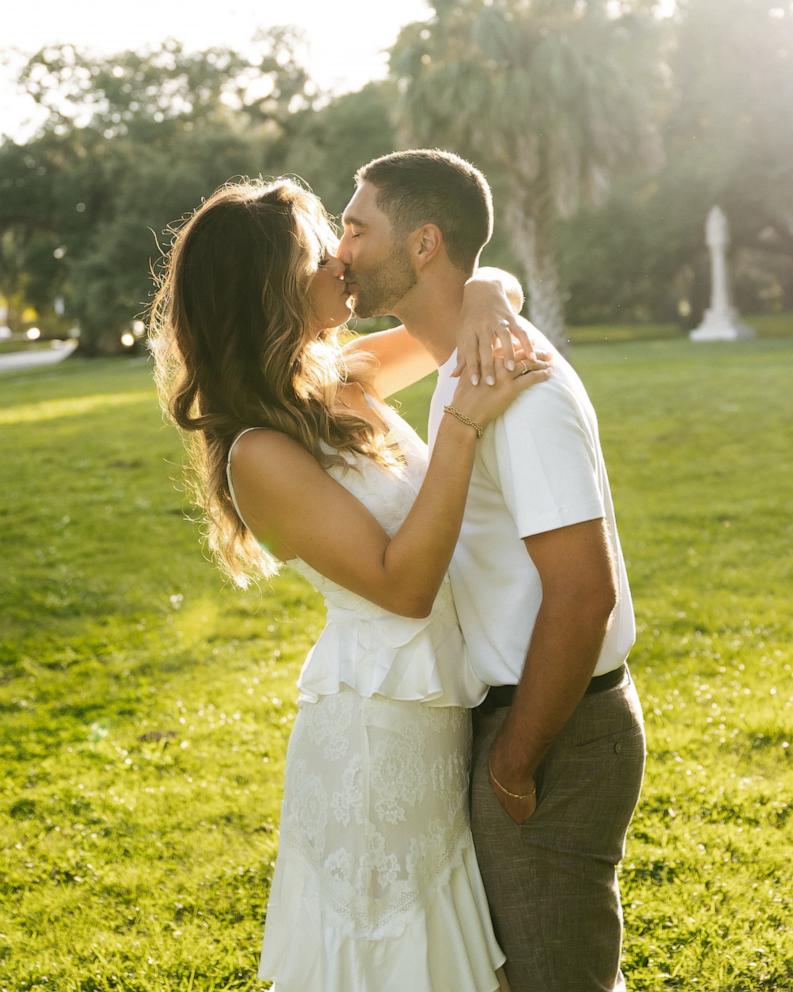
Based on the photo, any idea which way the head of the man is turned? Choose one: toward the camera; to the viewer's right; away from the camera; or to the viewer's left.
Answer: to the viewer's left

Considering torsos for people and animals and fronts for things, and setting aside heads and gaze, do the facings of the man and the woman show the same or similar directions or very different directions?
very different directions

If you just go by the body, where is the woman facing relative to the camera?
to the viewer's right

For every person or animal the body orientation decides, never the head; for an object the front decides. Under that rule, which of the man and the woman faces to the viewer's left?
the man

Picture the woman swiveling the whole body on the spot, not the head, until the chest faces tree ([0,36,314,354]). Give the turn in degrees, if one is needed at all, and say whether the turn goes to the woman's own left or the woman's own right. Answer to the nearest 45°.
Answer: approximately 90° to the woman's own left

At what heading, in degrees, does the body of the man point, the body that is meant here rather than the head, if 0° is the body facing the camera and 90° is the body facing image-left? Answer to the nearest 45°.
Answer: approximately 90°

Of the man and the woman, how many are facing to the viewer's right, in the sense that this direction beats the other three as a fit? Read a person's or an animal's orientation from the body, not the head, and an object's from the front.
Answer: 1

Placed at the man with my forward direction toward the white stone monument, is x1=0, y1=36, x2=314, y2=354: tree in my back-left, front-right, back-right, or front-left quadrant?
front-left

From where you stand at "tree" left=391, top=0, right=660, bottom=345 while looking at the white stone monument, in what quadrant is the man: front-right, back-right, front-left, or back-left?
back-right

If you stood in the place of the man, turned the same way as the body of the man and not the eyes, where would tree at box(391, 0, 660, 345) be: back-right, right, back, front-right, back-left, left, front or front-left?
right
